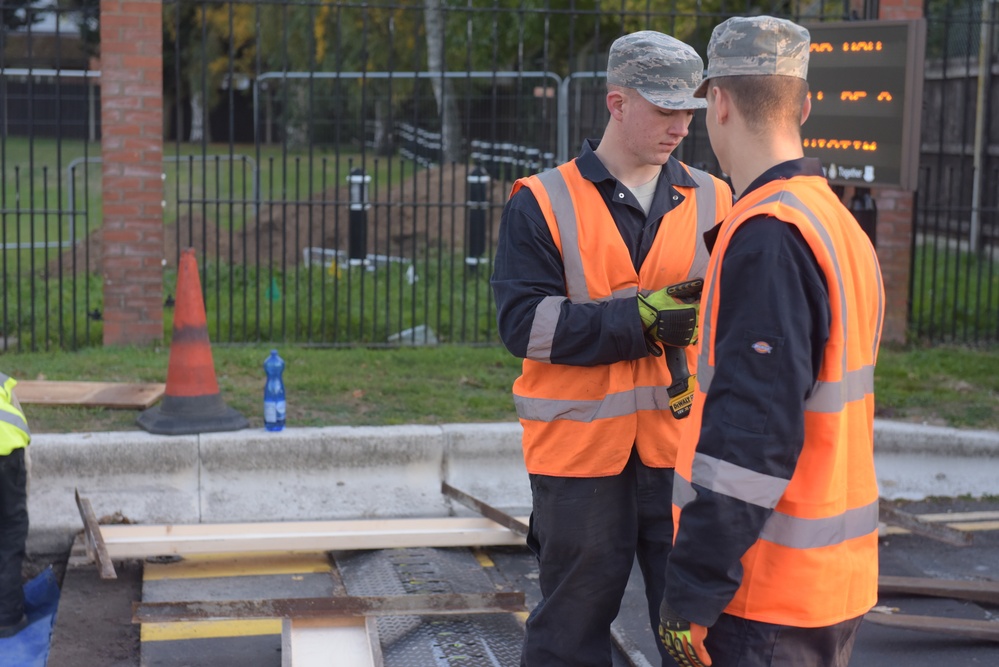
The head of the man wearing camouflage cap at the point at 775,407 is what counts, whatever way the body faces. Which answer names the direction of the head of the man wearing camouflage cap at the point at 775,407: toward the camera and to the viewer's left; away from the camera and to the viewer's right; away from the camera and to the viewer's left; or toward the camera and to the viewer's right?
away from the camera and to the viewer's left

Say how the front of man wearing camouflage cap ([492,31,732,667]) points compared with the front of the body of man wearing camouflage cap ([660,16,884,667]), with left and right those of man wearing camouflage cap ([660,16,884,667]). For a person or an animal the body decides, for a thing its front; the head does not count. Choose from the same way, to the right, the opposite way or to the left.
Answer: the opposite way

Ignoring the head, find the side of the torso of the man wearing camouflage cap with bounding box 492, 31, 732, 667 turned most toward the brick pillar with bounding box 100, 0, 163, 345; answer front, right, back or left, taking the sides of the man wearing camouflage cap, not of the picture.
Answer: back

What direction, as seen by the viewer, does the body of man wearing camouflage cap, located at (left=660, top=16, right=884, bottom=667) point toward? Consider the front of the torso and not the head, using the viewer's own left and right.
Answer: facing away from the viewer and to the left of the viewer

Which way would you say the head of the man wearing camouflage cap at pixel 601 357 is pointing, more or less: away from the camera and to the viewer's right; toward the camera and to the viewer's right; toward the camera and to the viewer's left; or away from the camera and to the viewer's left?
toward the camera and to the viewer's right

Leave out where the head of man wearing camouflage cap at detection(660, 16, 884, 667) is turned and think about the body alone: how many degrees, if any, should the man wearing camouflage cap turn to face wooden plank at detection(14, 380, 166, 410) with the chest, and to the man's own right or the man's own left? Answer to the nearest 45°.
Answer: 0° — they already face it
